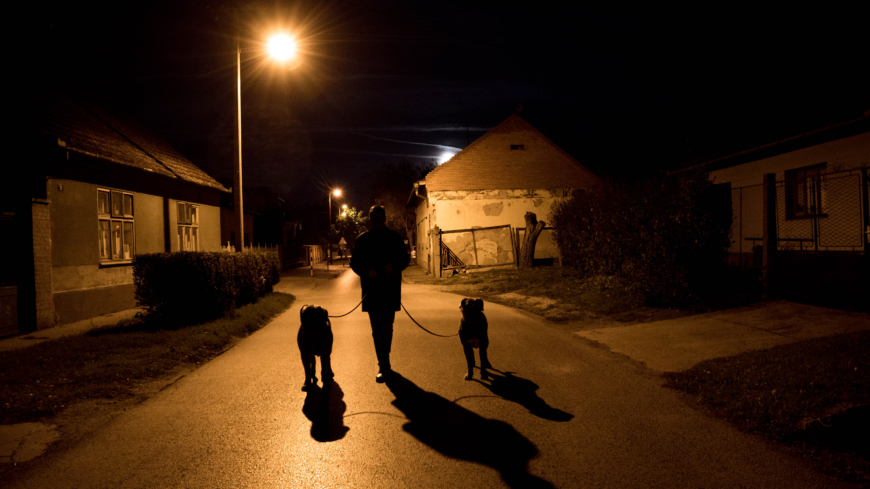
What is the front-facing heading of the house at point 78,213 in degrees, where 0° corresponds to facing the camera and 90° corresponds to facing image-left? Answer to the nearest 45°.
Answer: approximately 315°

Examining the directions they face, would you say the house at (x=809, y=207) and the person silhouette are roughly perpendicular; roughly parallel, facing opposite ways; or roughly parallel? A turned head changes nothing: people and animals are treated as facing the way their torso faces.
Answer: roughly perpendicular

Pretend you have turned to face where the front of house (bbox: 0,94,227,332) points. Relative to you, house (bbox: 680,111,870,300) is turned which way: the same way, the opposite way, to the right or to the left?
the opposite way

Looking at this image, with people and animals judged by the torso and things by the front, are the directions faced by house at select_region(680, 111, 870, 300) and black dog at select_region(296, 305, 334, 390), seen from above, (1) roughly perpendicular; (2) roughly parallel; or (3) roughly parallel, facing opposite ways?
roughly perpendicular
